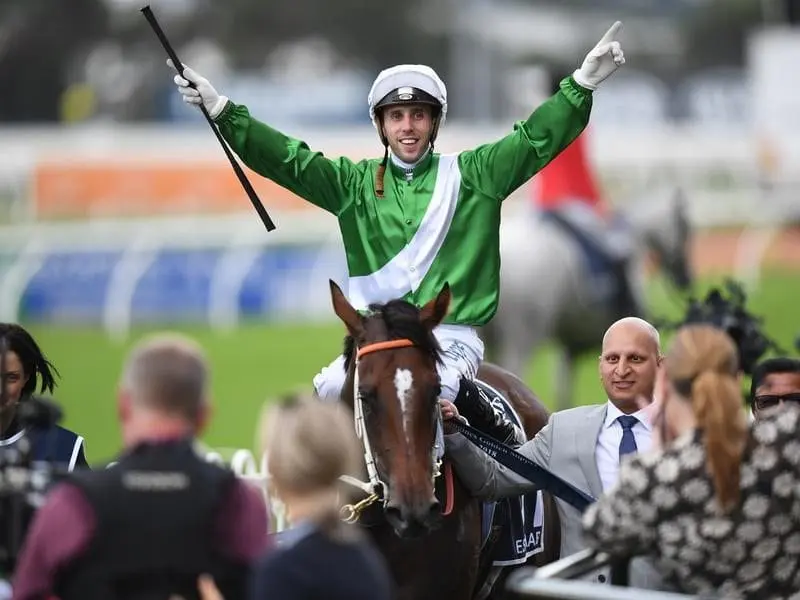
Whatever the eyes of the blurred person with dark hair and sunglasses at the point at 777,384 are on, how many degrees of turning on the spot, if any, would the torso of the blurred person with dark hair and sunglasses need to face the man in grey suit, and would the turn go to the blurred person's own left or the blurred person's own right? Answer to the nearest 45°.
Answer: approximately 45° to the blurred person's own right

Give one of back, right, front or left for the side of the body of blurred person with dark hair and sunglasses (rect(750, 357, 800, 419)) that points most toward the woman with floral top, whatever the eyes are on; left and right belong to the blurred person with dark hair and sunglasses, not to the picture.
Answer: front

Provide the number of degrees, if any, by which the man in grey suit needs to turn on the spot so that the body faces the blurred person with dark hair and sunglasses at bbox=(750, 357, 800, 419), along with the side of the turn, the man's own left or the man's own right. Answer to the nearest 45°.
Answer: approximately 135° to the man's own left

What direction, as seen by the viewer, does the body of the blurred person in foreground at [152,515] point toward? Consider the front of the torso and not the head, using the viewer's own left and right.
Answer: facing away from the viewer

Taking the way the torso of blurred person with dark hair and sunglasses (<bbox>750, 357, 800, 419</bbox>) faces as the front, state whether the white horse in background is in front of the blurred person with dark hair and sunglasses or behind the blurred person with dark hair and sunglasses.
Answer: behind

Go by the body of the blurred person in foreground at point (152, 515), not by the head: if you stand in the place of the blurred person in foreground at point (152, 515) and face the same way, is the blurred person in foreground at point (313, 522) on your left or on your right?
on your right

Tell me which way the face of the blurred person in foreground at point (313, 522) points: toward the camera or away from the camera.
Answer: away from the camera

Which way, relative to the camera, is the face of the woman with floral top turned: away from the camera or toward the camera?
away from the camera

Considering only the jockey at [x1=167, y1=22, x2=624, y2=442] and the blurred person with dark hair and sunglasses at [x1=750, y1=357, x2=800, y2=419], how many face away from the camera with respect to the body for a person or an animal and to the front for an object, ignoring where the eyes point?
0

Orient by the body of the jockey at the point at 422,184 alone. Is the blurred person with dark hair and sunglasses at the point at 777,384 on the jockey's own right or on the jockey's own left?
on the jockey's own left

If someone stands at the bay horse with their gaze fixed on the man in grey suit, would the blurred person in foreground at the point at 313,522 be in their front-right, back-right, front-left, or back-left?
back-right

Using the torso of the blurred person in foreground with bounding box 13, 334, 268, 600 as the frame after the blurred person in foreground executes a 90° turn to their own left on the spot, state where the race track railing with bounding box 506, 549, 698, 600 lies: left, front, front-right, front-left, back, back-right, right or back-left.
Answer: back

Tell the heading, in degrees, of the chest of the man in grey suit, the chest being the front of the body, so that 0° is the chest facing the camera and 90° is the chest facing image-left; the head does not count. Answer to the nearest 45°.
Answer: approximately 0°

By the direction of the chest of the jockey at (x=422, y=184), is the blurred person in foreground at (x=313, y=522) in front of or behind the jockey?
in front
